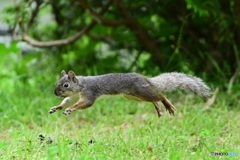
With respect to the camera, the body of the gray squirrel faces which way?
to the viewer's left
